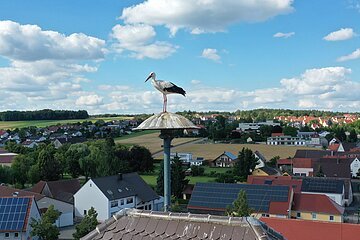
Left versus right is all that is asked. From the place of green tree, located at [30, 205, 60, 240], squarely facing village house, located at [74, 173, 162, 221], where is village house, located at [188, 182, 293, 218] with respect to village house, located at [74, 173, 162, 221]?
right

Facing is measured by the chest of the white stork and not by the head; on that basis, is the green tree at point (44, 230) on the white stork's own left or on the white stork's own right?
on the white stork's own right
